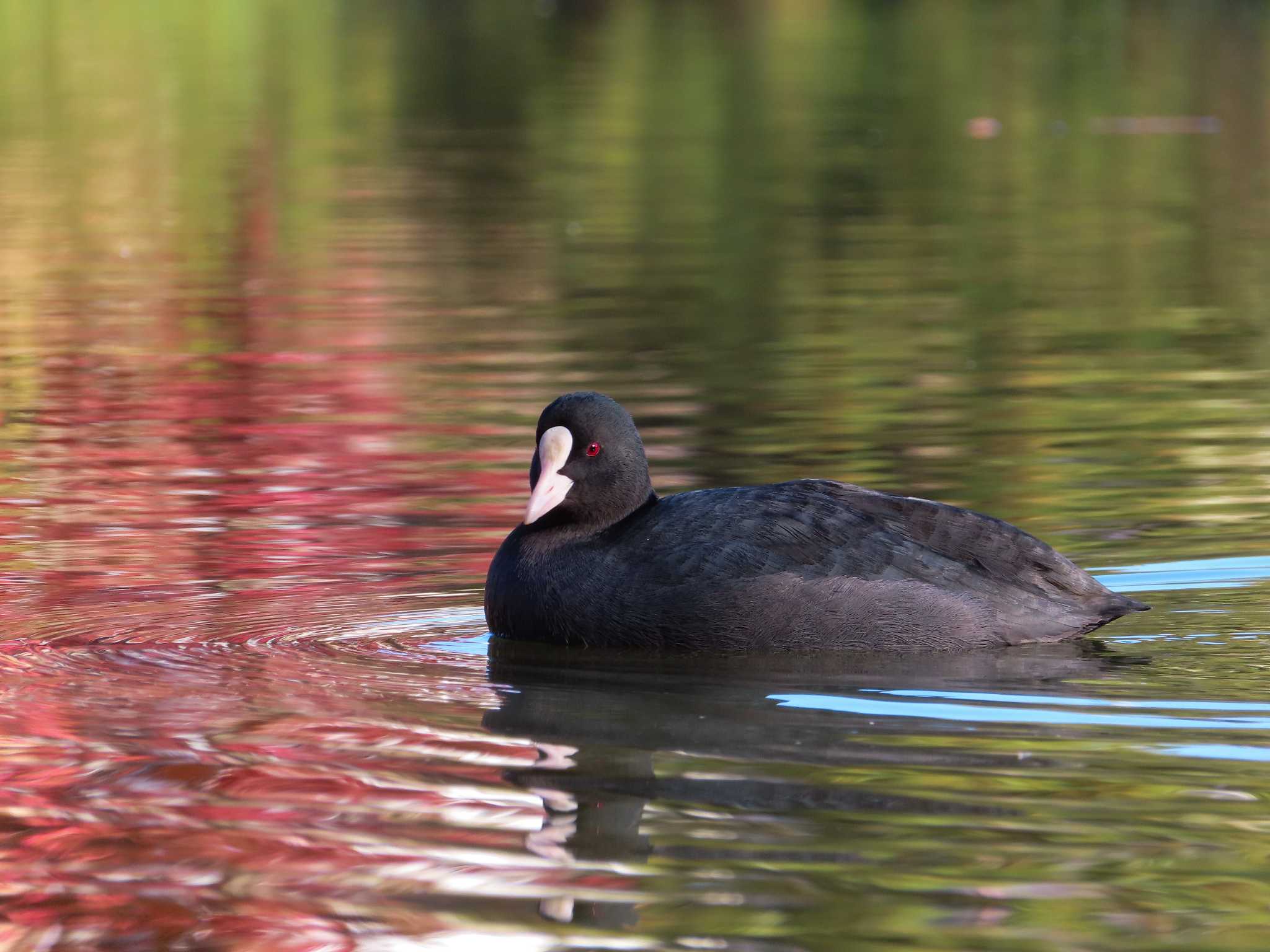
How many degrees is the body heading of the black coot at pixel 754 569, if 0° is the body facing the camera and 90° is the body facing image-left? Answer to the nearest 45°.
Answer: approximately 90°
